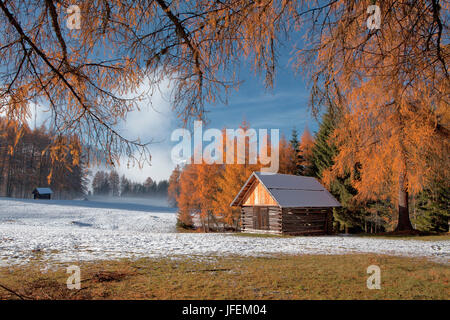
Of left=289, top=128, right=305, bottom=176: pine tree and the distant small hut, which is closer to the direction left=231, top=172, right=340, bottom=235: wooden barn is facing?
the distant small hut

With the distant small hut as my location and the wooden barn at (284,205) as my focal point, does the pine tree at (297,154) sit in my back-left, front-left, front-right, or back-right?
front-left

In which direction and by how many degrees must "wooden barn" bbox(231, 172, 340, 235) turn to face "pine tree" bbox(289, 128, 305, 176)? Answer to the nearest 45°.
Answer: approximately 135° to its right

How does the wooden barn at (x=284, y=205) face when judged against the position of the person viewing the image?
facing the viewer and to the left of the viewer

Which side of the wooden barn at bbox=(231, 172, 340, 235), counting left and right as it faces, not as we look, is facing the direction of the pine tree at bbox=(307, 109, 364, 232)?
back

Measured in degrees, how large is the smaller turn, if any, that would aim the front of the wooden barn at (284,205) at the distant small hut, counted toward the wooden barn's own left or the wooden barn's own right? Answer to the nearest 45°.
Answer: approximately 90° to the wooden barn's own right

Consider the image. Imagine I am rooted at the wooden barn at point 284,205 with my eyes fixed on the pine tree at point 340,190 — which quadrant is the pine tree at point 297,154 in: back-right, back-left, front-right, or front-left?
front-left

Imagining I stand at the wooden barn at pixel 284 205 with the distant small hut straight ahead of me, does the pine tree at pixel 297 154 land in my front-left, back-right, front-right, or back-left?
front-right

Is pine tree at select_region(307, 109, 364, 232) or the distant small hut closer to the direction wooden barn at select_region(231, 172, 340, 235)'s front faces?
the distant small hut
